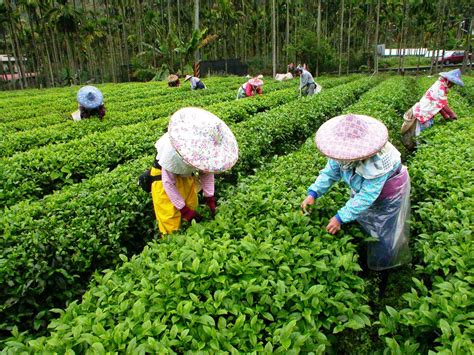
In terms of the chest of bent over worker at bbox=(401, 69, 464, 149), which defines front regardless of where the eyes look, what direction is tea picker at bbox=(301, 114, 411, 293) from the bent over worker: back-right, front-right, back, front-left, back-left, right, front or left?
right

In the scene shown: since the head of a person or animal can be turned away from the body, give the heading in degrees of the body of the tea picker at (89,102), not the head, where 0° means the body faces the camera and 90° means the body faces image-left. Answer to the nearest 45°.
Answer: approximately 0°

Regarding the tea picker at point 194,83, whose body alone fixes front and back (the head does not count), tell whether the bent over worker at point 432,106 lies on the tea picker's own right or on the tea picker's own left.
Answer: on the tea picker's own left

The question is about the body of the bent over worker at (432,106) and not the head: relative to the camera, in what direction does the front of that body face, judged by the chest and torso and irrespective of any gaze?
to the viewer's right

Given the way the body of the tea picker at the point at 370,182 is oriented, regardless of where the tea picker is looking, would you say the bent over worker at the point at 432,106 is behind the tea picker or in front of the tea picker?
behind

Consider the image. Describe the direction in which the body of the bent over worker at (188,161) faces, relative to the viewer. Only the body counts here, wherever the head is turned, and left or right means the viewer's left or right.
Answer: facing the viewer and to the right of the viewer

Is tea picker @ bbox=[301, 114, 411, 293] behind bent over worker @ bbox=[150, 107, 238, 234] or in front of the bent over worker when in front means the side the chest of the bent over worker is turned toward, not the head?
in front

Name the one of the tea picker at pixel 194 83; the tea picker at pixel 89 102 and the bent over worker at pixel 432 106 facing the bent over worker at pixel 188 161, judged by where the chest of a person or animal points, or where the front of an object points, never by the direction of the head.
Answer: the tea picker at pixel 89 102

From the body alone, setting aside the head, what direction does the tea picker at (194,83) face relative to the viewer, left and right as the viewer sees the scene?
facing to the left of the viewer

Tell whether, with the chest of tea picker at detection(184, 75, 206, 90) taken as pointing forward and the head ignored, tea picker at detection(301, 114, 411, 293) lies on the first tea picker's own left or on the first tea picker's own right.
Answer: on the first tea picker's own left

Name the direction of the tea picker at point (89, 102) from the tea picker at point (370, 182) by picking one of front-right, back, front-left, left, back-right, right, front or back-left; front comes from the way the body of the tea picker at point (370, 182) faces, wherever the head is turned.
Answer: right
